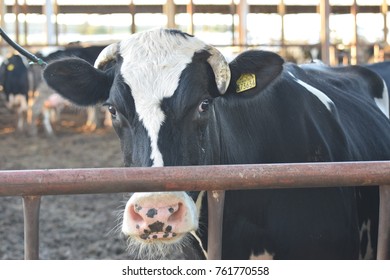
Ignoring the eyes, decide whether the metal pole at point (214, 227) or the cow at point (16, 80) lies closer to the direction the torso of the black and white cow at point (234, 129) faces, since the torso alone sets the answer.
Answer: the metal pole

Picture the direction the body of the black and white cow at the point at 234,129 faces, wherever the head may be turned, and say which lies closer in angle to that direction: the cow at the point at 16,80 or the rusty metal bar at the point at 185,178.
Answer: the rusty metal bar

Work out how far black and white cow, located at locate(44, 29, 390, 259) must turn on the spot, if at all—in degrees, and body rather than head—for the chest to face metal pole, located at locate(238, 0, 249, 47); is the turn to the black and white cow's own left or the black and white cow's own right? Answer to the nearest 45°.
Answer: approximately 135° to the black and white cow's own right

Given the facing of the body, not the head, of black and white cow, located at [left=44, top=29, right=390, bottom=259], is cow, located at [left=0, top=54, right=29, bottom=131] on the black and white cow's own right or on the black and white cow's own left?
on the black and white cow's own right

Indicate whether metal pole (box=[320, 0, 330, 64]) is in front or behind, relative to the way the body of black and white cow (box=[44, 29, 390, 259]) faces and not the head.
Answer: behind

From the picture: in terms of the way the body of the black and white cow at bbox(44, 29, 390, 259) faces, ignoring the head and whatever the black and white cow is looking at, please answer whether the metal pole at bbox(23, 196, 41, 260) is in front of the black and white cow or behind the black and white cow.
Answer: in front

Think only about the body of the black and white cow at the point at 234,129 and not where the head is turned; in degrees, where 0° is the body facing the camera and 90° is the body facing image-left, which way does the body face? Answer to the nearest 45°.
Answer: approximately 45°

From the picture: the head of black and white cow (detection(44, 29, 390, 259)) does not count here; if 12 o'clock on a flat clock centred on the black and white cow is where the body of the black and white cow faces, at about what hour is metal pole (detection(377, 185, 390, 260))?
The metal pole is roughly at 10 o'clock from the black and white cow.
